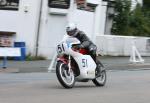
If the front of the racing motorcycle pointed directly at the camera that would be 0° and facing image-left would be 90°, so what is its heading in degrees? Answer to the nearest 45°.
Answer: approximately 45°
